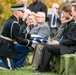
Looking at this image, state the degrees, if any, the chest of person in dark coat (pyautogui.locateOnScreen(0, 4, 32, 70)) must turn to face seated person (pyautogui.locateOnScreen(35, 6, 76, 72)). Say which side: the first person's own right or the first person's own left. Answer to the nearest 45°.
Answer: approximately 45° to the first person's own right

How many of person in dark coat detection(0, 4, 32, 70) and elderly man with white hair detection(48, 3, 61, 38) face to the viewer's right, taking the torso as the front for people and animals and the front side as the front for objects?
1

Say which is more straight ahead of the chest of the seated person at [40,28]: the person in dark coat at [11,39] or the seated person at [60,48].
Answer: the person in dark coat

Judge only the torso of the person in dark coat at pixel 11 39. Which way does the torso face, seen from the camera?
to the viewer's right

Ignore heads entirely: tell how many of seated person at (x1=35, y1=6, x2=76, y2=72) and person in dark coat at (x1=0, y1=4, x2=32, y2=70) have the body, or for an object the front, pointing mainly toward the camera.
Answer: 0

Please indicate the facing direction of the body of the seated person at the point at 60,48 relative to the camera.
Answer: to the viewer's left

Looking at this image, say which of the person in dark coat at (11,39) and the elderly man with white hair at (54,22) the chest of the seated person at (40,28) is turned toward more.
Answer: the person in dark coat

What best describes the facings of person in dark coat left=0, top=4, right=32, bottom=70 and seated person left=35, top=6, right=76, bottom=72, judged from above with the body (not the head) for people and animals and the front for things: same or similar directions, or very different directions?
very different directions

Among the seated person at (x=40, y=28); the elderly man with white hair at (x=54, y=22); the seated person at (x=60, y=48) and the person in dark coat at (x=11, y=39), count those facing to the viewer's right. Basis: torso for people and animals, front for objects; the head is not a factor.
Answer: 1

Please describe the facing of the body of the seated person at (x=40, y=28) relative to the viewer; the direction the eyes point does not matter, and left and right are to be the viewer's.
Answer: facing the viewer and to the left of the viewer

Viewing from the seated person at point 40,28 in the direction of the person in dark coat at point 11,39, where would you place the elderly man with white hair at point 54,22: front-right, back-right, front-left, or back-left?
back-right
